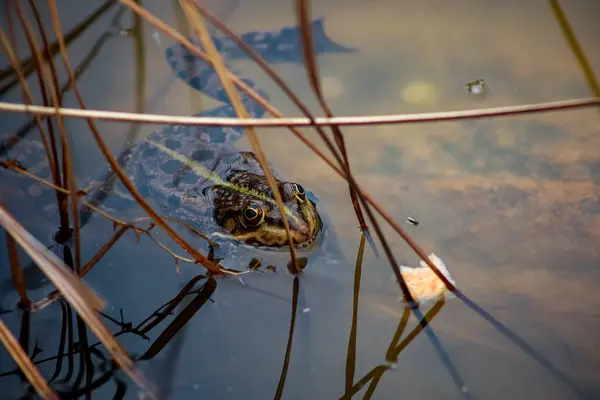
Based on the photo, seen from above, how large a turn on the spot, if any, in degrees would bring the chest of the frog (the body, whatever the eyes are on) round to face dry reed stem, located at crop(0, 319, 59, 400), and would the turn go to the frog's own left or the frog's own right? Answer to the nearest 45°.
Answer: approximately 90° to the frog's own right

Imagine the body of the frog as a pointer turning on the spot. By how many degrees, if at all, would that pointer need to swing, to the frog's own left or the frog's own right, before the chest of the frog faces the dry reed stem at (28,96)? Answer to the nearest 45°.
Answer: approximately 90° to the frog's own right

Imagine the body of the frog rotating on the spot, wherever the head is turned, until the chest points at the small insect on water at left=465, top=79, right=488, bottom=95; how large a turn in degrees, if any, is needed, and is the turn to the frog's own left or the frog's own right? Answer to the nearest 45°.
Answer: approximately 45° to the frog's own left

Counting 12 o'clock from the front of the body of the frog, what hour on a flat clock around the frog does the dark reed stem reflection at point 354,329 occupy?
The dark reed stem reflection is roughly at 1 o'clock from the frog.

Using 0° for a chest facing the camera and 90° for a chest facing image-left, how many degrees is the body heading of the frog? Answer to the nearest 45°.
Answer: approximately 315°
